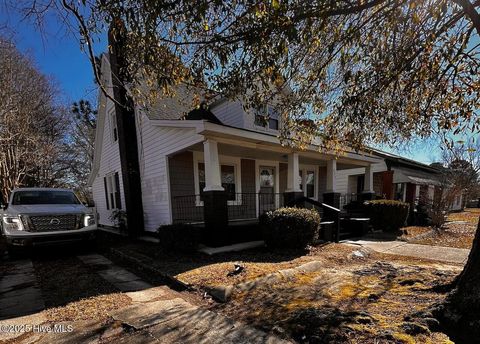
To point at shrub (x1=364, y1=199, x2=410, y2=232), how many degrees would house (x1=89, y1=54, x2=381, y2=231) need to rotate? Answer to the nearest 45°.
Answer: approximately 45° to its left

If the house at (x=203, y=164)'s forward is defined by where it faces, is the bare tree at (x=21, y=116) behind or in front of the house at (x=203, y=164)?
behind

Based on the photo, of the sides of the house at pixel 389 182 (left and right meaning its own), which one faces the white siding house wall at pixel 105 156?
right

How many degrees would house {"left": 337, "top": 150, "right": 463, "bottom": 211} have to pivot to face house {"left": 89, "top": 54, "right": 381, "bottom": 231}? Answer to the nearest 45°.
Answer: approximately 90° to its right

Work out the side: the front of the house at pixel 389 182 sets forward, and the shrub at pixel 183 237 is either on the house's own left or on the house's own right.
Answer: on the house's own right

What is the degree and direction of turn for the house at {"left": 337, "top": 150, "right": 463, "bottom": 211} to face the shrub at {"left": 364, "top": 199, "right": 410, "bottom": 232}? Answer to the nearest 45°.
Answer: approximately 45° to its right

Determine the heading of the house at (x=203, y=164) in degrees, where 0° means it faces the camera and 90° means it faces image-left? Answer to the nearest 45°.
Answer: approximately 315°

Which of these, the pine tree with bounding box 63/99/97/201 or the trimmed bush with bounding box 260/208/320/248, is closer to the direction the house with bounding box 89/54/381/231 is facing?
the trimmed bush

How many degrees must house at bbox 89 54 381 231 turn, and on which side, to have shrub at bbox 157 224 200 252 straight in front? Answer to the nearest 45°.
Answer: approximately 45° to its right
